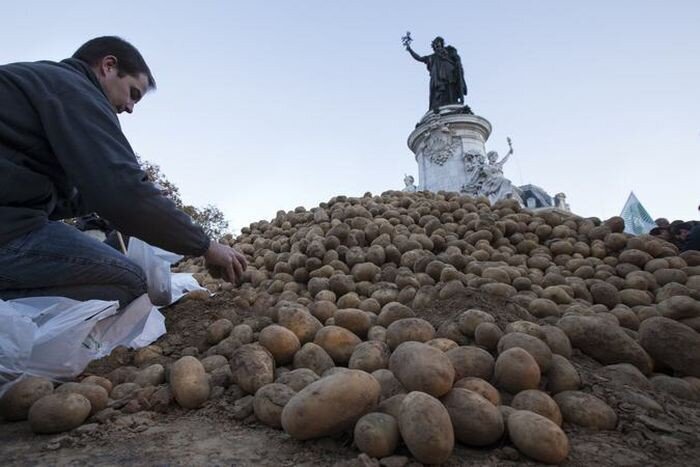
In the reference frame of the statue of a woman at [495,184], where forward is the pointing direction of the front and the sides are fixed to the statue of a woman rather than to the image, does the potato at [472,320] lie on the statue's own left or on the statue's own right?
on the statue's own right

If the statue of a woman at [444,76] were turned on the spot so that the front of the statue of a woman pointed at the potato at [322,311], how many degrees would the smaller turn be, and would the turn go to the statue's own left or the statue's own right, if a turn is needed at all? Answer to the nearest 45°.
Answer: approximately 45° to the statue's own left

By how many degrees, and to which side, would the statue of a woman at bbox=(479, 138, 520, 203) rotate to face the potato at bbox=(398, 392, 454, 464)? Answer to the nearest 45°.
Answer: approximately 45° to its right

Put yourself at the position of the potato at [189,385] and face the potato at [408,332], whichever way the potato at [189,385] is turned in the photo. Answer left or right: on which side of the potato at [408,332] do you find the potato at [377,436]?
right

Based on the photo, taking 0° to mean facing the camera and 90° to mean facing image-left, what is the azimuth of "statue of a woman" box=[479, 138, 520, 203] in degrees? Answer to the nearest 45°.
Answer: approximately 315°

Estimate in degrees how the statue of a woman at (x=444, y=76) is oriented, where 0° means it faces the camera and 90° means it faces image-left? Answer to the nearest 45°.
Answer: approximately 45°

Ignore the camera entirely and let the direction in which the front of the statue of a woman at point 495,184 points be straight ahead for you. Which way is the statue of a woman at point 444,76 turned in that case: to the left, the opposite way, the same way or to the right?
to the right

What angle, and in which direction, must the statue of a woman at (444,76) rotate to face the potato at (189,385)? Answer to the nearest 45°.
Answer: approximately 45° to its left

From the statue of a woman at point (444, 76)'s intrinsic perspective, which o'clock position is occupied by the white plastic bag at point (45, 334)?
The white plastic bag is roughly at 11 o'clock from the statue of a woman.

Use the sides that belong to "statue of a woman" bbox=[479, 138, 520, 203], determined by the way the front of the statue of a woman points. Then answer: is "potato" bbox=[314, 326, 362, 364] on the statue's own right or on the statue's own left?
on the statue's own right

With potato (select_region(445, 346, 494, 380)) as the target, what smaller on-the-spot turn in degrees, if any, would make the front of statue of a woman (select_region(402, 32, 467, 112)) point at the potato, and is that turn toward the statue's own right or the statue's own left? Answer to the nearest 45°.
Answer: approximately 45° to the statue's own left
